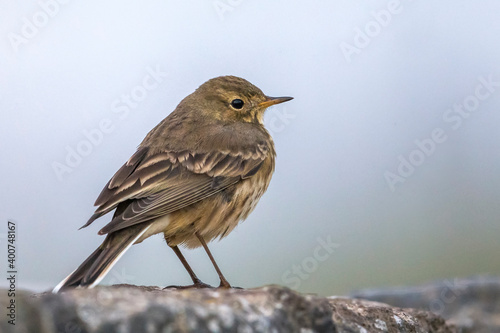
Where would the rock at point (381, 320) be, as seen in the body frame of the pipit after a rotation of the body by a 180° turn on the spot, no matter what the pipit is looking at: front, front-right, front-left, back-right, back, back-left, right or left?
back-left

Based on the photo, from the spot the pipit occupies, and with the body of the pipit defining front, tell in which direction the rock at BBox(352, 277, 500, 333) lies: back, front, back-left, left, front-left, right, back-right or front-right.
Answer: front

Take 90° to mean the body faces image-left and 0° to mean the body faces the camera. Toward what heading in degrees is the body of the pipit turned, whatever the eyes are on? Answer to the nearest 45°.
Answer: approximately 270°
